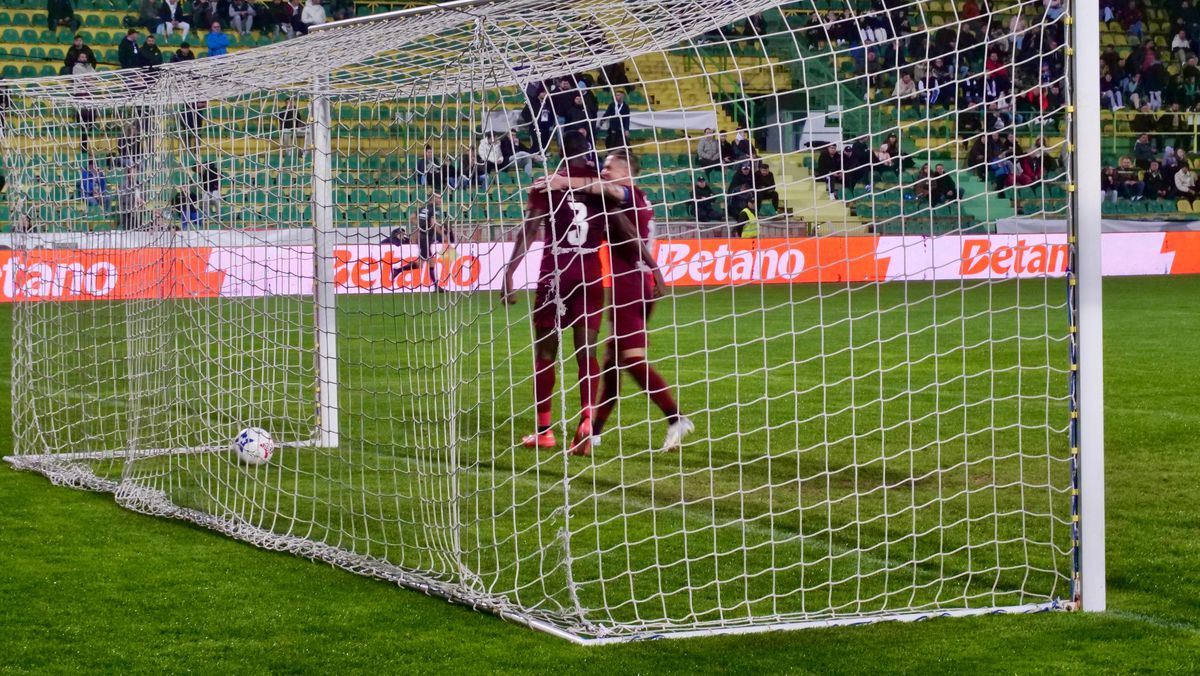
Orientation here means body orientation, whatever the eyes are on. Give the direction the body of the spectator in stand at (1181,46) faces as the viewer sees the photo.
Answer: toward the camera

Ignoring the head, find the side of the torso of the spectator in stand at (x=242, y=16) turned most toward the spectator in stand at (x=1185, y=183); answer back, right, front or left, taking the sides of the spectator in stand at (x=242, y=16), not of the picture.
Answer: left

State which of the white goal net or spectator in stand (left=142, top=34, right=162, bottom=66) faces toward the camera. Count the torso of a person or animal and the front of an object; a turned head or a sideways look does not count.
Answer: the spectator in stand

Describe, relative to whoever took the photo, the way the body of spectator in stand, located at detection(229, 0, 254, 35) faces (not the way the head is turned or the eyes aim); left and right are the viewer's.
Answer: facing the viewer

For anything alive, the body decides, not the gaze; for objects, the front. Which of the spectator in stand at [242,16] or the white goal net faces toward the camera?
the spectator in stand

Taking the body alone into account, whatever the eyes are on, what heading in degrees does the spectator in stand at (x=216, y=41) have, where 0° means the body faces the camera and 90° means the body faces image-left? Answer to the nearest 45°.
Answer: approximately 0°

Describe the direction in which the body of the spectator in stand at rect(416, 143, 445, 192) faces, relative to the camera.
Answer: toward the camera

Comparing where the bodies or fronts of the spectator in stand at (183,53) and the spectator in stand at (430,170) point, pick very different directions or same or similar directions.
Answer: same or similar directions

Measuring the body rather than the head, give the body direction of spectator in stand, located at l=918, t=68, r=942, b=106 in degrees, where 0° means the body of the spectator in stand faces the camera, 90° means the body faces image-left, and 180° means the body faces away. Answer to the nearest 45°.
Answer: approximately 0°
